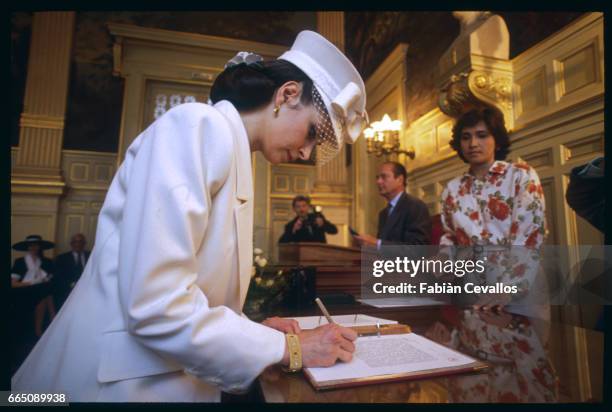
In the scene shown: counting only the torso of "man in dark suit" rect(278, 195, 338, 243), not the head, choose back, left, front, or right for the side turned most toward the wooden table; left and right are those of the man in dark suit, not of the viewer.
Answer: front

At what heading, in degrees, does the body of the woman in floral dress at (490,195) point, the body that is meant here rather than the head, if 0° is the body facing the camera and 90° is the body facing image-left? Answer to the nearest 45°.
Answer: approximately 45°

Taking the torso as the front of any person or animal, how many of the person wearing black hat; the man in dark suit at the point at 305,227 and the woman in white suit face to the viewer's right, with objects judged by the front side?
1

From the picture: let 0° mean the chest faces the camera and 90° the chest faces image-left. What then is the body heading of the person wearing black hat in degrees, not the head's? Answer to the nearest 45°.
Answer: approximately 0°

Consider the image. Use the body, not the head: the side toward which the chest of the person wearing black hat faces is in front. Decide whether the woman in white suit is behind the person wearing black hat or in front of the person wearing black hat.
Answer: in front

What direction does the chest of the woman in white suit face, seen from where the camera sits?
to the viewer's right

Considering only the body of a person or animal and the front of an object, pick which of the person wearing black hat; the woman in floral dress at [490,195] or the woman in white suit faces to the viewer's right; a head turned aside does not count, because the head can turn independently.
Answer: the woman in white suit

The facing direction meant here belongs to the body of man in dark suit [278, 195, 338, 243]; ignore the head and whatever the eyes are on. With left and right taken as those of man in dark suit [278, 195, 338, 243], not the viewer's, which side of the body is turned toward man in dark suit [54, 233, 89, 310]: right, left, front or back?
right

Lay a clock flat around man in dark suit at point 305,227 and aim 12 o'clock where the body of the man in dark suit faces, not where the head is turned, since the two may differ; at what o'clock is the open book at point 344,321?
The open book is roughly at 12 o'clock from the man in dark suit.

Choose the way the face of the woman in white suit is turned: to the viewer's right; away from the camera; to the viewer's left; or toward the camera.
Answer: to the viewer's right

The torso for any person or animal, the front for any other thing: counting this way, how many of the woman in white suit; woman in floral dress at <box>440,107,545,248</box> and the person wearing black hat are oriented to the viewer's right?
1

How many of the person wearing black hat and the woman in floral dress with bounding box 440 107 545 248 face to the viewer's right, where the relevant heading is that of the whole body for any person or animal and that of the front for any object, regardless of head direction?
0

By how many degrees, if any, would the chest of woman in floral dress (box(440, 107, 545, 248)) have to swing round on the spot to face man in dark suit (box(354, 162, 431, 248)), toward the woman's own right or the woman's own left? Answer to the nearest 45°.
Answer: approximately 90° to the woman's own right

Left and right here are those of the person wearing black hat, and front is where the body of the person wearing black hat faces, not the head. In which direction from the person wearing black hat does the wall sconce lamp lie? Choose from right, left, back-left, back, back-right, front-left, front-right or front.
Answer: front-left

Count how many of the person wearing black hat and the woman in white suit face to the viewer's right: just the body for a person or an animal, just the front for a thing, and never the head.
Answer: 1

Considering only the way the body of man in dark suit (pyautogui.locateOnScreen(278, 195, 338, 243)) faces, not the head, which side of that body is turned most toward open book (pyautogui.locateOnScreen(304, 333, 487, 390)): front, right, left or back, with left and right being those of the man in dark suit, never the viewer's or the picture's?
front
